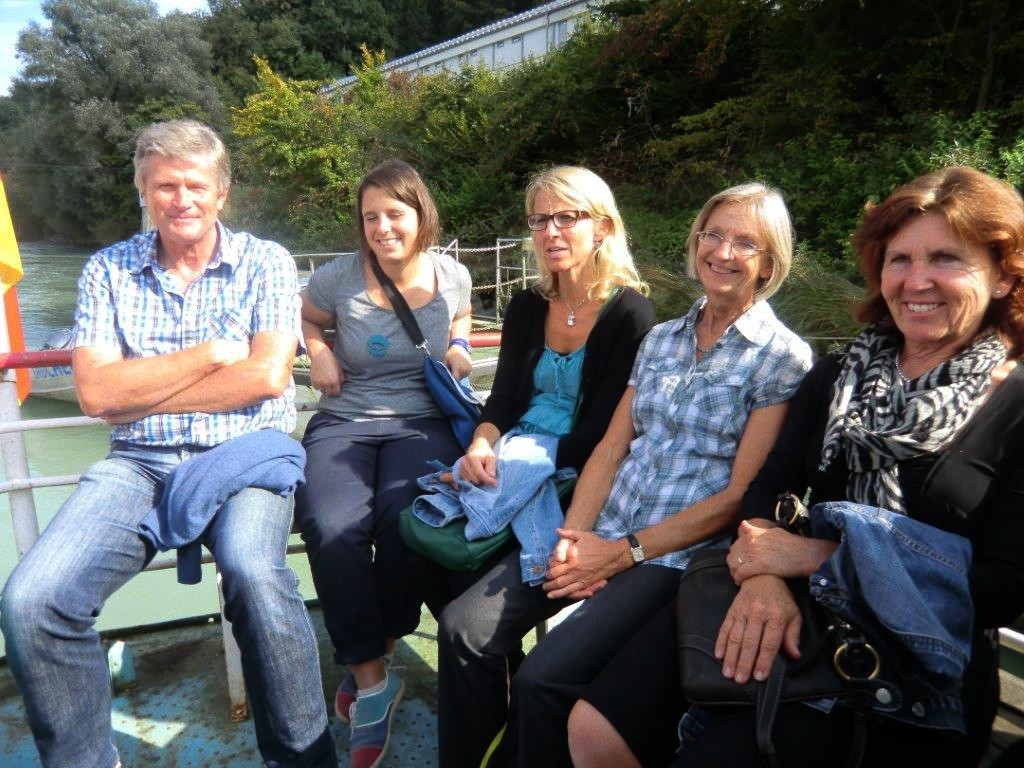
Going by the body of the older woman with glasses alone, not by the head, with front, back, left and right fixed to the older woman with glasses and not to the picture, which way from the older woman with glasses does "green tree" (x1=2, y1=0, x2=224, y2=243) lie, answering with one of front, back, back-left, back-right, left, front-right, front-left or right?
right

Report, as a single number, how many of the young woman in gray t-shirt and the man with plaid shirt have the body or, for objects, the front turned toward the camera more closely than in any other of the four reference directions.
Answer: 2

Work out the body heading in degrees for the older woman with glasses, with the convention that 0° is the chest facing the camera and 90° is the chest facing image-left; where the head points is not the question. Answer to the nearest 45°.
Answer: approximately 45°

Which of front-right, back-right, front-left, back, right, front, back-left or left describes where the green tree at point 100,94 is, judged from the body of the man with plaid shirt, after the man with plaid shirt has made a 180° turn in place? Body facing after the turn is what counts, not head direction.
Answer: front

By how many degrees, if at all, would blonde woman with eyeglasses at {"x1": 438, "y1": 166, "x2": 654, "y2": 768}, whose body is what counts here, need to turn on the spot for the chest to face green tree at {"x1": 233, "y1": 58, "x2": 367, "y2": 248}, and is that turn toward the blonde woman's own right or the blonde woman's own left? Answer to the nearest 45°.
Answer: approximately 135° to the blonde woman's own right

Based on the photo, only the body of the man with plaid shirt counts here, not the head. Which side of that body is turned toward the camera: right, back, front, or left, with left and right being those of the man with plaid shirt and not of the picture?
front

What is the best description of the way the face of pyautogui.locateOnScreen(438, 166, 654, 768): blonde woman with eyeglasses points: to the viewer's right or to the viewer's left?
to the viewer's left

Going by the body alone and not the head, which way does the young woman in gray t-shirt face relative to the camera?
toward the camera

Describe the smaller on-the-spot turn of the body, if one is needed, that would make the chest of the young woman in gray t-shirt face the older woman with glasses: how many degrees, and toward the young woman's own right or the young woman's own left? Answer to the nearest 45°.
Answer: approximately 45° to the young woman's own left

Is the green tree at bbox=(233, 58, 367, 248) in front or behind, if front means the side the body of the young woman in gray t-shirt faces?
behind
